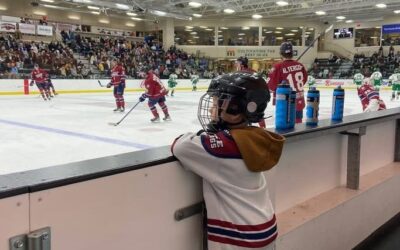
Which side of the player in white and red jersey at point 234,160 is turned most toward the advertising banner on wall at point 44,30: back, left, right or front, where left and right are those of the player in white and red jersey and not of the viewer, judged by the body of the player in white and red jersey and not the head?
front

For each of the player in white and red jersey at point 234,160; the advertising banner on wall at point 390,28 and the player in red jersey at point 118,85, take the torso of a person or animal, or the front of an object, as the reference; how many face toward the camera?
1

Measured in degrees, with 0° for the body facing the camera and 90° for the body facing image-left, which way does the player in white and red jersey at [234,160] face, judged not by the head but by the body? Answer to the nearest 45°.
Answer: approximately 135°

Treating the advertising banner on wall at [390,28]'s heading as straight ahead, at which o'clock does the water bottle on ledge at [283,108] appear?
The water bottle on ledge is roughly at 12 o'clock from the advertising banner on wall.

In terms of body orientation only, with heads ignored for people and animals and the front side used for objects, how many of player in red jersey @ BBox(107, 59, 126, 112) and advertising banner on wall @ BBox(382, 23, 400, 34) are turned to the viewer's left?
1

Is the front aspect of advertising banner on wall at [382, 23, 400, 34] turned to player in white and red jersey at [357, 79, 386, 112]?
yes

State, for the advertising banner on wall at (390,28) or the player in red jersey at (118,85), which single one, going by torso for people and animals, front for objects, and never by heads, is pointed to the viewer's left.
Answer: the player in red jersey

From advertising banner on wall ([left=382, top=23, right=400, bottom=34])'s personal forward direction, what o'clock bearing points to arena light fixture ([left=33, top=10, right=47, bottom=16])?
The arena light fixture is roughly at 2 o'clock from the advertising banner on wall.

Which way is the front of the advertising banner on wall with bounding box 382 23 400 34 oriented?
toward the camera

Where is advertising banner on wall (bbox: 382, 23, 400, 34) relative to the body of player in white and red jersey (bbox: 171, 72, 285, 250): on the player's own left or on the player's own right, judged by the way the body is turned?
on the player's own right

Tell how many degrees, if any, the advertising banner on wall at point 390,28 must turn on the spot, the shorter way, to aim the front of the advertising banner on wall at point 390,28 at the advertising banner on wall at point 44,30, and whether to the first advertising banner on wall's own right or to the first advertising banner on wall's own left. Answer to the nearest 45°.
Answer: approximately 45° to the first advertising banner on wall's own right

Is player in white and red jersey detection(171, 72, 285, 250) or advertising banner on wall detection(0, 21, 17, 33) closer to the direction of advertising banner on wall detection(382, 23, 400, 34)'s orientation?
the player in white and red jersey

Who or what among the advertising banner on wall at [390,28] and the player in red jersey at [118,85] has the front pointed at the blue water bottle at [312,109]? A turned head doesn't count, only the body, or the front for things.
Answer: the advertising banner on wall

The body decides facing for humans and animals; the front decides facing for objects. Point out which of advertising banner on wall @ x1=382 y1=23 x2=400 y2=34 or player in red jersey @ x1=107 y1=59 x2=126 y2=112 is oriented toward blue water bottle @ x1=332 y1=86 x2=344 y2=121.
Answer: the advertising banner on wall

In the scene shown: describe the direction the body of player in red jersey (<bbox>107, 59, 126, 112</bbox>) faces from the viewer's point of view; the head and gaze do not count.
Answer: to the viewer's left

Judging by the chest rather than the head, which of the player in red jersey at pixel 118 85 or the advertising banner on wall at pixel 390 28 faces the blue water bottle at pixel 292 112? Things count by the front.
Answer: the advertising banner on wall
